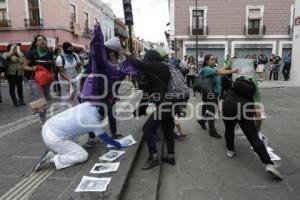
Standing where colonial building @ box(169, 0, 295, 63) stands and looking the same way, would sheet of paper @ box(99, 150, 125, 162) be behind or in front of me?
in front

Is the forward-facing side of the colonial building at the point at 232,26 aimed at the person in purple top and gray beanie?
yes

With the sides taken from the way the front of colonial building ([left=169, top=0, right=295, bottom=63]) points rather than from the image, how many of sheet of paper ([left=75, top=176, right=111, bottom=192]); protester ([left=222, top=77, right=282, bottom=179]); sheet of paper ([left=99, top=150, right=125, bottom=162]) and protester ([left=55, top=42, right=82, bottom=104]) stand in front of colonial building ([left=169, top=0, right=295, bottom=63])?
4

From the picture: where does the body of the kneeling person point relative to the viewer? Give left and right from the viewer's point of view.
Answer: facing to the right of the viewer

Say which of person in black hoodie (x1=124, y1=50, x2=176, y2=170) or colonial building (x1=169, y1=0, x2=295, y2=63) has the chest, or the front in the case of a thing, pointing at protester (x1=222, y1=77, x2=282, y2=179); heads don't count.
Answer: the colonial building
